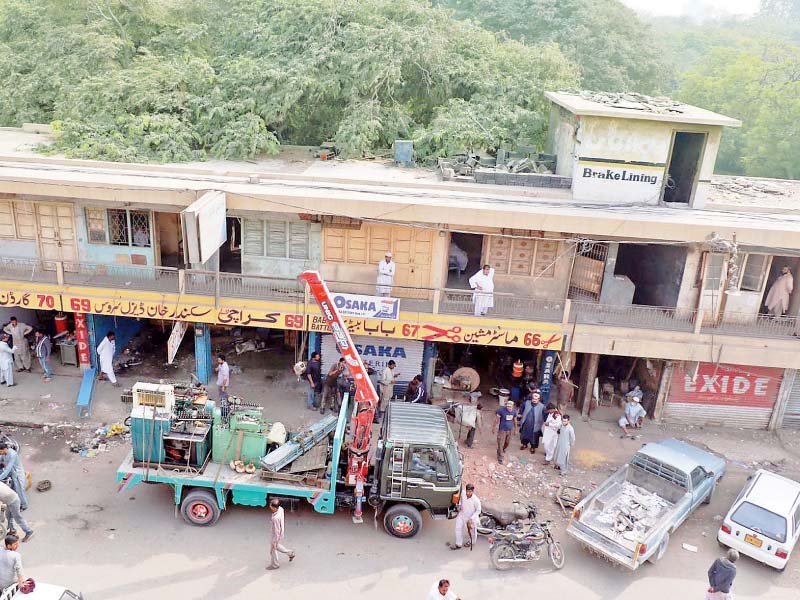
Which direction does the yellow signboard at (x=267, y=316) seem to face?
toward the camera

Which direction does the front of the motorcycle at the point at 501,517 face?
to the viewer's right

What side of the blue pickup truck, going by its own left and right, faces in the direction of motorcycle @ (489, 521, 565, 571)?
back

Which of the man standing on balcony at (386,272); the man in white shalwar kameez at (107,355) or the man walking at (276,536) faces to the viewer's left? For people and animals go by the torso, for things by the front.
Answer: the man walking

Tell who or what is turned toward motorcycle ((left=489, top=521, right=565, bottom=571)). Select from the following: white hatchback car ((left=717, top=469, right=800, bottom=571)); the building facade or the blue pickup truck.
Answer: the building facade

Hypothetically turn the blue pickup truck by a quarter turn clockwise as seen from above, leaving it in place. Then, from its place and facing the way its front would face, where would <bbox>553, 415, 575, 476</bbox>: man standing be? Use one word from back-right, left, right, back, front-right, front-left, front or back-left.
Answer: back

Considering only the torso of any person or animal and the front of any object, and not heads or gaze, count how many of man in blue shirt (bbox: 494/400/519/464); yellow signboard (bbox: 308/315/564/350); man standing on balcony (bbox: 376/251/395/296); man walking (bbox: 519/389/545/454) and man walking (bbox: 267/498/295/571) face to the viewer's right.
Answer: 0

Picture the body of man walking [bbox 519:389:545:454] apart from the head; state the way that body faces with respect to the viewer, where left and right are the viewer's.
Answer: facing the viewer

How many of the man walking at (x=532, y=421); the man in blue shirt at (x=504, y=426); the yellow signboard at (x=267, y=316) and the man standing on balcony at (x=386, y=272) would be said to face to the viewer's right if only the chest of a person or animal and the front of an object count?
0

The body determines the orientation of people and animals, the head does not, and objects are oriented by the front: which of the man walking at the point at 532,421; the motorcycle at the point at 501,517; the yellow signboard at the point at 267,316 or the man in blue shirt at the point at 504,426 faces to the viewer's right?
the motorcycle

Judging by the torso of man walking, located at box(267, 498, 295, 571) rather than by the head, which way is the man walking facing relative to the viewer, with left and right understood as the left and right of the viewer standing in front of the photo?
facing to the left of the viewer

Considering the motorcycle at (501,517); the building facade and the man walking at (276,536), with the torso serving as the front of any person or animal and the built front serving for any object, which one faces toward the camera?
the building facade

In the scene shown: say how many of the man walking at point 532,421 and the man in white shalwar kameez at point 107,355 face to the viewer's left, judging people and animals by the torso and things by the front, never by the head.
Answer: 0

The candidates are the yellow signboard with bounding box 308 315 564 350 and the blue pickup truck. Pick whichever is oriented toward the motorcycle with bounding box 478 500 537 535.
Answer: the yellow signboard
